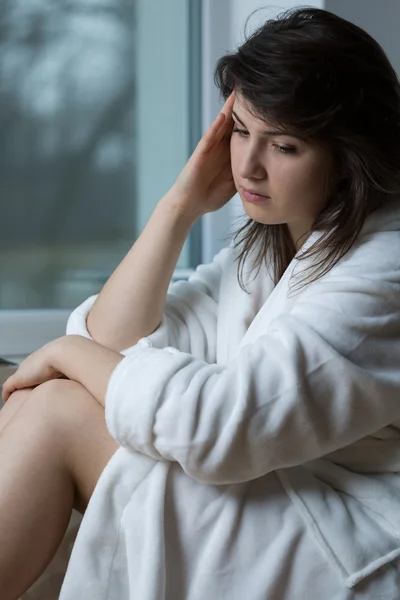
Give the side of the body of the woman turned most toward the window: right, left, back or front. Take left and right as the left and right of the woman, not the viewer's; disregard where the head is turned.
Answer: right

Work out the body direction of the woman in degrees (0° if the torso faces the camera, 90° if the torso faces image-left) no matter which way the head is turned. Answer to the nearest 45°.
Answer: approximately 45°

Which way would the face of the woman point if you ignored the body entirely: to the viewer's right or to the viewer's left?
to the viewer's left
